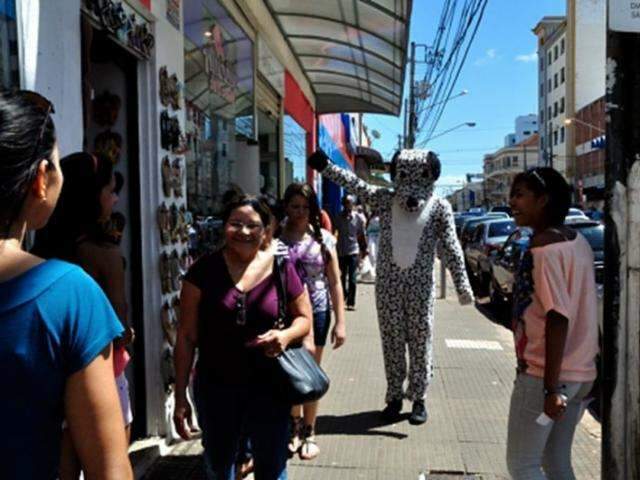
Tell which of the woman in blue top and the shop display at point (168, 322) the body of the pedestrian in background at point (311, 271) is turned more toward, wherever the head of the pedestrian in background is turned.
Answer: the woman in blue top

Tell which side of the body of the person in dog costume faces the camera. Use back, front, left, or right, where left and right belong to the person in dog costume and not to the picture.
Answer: front

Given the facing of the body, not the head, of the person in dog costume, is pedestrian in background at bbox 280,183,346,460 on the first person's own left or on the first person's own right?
on the first person's own right

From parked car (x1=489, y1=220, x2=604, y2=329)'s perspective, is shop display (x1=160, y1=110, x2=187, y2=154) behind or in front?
in front

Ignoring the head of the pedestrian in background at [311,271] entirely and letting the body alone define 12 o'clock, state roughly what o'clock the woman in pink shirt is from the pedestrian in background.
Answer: The woman in pink shirt is roughly at 11 o'clock from the pedestrian in background.

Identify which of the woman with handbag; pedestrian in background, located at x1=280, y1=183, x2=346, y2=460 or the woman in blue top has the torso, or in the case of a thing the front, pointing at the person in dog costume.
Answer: the woman in blue top

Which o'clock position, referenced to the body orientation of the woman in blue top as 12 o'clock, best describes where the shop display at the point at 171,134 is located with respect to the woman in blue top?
The shop display is roughly at 11 o'clock from the woman in blue top.

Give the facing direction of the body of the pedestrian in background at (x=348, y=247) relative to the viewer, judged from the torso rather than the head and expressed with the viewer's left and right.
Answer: facing the viewer

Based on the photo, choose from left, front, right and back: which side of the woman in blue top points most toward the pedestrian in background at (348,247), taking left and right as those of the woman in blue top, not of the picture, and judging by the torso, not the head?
front

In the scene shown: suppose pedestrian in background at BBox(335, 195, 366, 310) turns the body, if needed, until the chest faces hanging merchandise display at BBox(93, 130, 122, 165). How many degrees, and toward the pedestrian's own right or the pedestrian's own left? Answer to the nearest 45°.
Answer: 0° — they already face it

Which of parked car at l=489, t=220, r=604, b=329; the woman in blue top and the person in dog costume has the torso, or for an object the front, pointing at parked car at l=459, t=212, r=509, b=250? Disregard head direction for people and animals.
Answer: the woman in blue top

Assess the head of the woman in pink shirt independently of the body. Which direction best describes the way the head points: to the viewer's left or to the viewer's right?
to the viewer's left

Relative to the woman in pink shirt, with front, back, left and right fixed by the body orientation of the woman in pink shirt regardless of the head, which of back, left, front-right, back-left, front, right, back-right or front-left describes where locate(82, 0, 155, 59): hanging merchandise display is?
front

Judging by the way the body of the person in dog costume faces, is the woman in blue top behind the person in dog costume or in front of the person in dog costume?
in front

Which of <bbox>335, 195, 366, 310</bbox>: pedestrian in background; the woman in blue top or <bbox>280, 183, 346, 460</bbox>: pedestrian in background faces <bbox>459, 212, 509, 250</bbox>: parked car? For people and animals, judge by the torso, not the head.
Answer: the woman in blue top
